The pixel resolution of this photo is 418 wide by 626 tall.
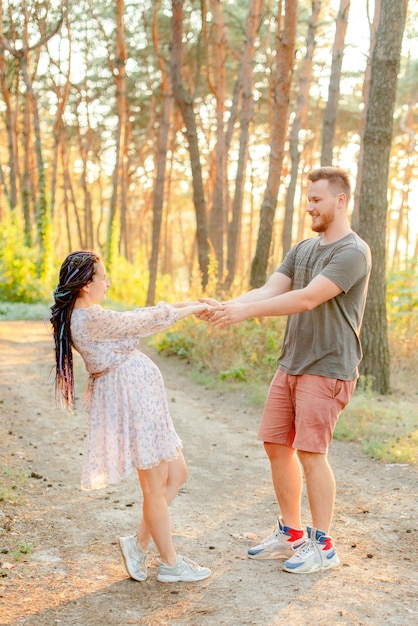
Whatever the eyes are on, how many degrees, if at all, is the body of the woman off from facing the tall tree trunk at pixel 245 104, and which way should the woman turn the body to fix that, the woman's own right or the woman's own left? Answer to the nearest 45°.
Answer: approximately 90° to the woman's own left

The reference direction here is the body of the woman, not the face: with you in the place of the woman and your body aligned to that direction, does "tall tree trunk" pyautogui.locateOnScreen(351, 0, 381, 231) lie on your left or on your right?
on your left

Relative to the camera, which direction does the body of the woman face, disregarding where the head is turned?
to the viewer's right

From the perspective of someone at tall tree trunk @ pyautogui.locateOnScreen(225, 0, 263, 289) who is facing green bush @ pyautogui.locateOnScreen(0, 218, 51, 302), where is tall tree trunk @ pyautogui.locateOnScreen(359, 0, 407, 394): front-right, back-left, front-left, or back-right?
back-left

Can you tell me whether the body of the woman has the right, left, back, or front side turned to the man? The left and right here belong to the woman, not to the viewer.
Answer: front

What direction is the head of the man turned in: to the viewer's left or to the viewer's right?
to the viewer's left

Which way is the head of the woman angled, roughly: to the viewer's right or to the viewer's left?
to the viewer's right

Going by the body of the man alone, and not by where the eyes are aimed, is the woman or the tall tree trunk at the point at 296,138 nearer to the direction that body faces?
the woman

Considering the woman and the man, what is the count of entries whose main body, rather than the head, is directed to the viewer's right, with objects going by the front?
1

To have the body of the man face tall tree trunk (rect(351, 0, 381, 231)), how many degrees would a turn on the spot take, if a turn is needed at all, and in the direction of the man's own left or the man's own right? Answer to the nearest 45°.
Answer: approximately 135° to the man's own right

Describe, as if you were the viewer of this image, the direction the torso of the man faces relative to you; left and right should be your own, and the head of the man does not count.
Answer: facing the viewer and to the left of the viewer

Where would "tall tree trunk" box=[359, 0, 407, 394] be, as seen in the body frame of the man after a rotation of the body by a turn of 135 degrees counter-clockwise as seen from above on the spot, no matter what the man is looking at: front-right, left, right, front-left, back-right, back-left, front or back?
left
